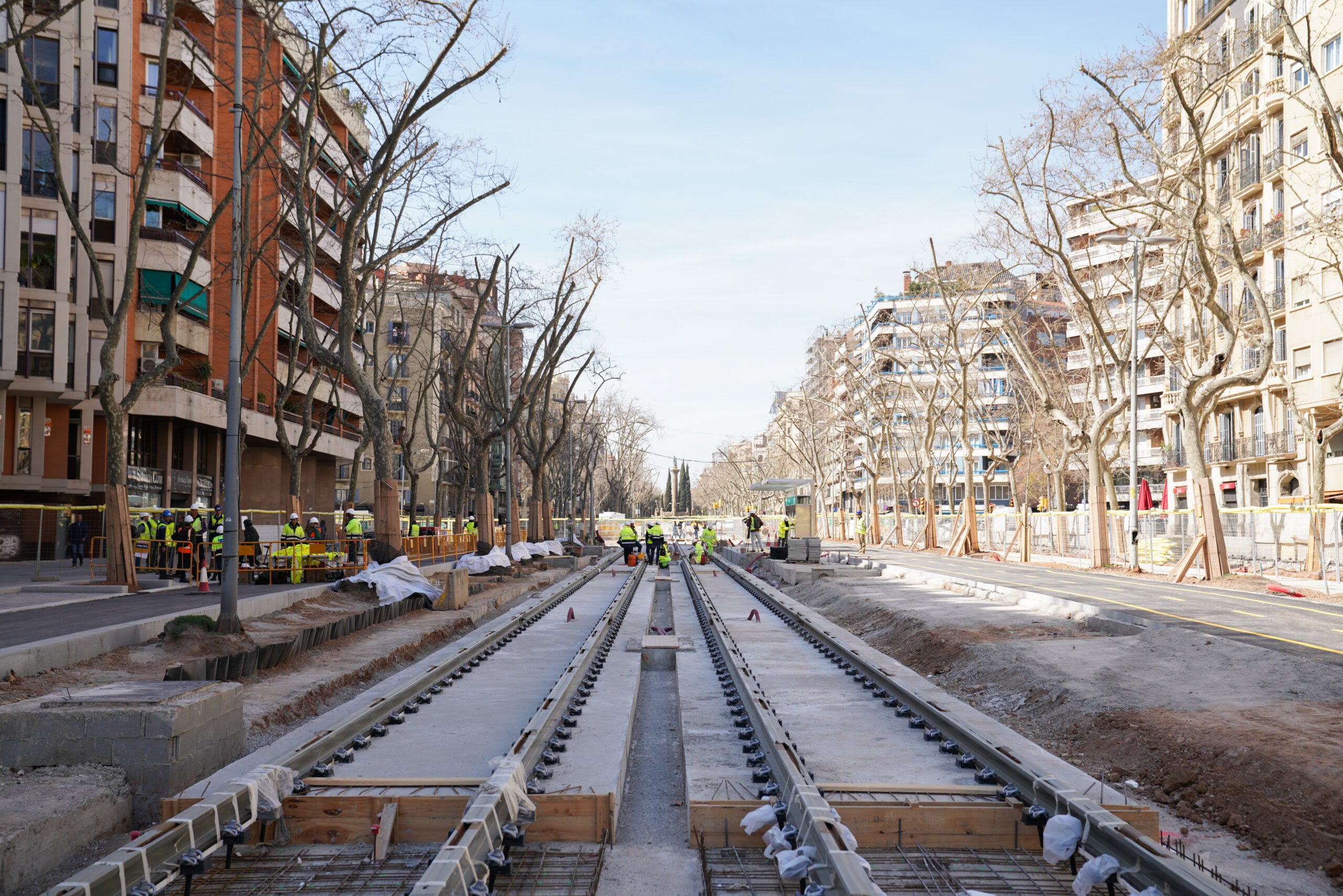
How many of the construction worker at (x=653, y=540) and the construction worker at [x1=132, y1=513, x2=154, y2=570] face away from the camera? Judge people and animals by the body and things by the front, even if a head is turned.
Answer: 1

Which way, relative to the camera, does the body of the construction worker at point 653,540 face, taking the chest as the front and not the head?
away from the camera

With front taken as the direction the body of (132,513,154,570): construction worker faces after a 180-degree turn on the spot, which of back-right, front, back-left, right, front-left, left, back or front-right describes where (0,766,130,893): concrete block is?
left

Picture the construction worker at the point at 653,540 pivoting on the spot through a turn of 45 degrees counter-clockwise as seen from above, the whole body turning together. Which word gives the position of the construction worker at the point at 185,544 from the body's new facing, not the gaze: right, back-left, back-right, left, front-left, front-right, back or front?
left

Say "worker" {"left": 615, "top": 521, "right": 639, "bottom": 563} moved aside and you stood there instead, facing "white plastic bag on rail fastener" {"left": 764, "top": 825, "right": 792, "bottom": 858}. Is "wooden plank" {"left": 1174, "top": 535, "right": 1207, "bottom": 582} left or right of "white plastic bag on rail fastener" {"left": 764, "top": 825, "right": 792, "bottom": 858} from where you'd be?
left

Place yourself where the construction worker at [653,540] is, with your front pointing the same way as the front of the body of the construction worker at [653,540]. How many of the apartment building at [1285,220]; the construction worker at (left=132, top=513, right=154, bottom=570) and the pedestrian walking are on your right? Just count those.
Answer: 1

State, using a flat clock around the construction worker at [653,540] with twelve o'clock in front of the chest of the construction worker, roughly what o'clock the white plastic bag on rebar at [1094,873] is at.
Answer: The white plastic bag on rebar is roughly at 6 o'clock from the construction worker.
